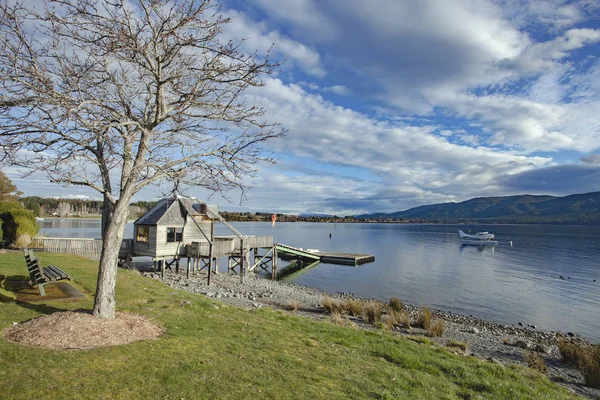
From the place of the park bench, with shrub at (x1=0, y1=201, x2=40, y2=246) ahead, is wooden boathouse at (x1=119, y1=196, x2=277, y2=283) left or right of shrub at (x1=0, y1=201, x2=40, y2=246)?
right

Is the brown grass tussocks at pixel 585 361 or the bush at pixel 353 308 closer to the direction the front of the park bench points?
the bush

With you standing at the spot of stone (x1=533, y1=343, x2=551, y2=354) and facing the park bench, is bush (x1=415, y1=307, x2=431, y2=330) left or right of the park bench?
right

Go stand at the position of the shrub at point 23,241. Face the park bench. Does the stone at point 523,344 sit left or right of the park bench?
left

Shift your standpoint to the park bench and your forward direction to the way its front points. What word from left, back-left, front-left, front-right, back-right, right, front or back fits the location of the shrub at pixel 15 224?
front-left

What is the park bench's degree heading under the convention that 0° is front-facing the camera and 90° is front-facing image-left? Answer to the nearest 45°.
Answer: approximately 225°

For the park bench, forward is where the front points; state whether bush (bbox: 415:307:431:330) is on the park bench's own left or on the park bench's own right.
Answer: on the park bench's own right

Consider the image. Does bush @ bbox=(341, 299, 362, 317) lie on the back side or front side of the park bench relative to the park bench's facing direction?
on the front side
